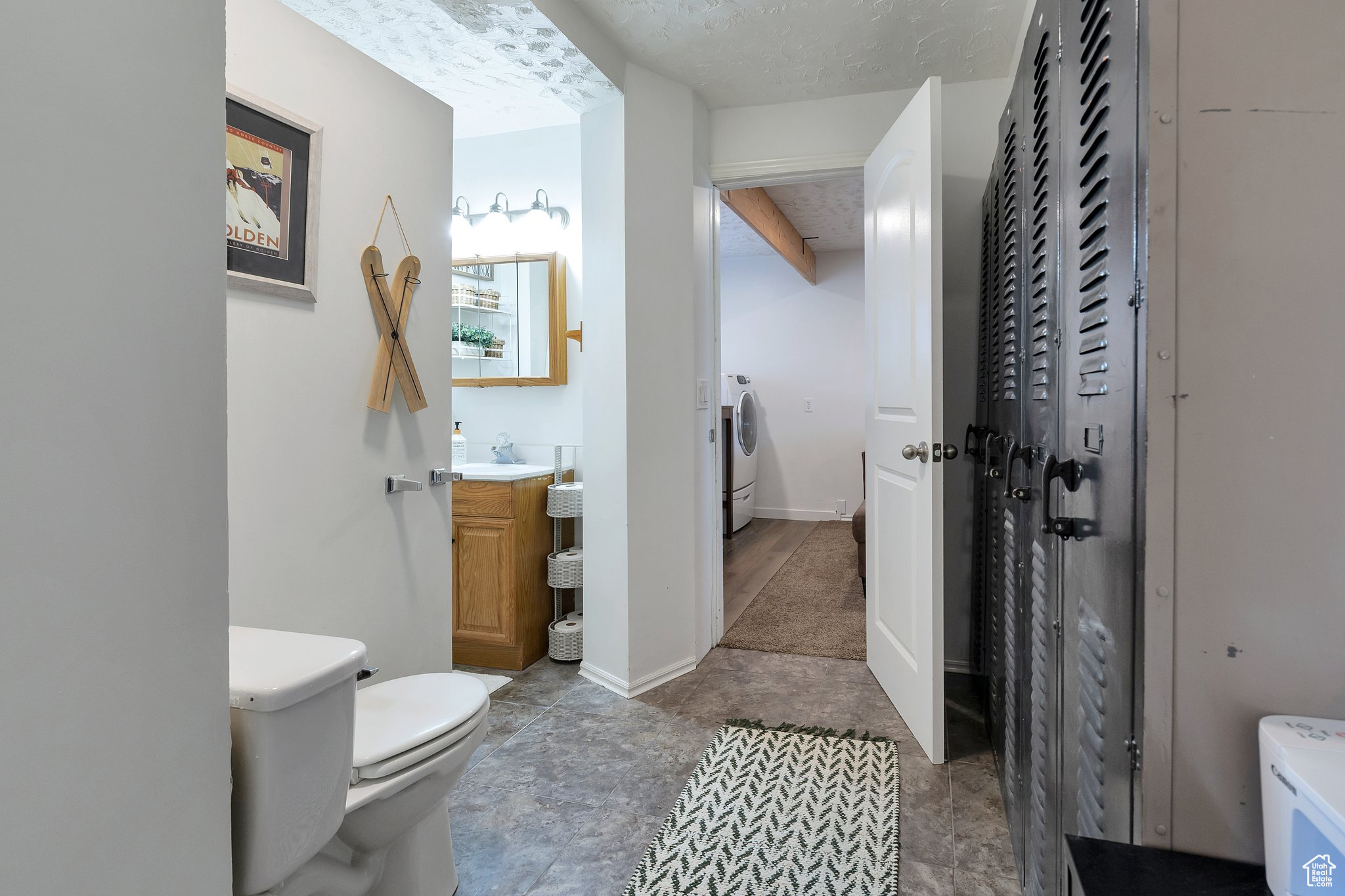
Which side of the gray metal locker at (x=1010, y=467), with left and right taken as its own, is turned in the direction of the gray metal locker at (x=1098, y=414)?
left

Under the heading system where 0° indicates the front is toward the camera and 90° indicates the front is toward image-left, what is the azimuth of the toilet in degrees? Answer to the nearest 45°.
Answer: approximately 225°

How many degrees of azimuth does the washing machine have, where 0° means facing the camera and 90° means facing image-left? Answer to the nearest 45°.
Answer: approximately 270°

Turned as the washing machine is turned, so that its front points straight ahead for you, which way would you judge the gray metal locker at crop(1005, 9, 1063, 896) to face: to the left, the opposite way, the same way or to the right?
the opposite way

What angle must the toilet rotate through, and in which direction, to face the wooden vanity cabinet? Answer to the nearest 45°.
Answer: approximately 45° to its left

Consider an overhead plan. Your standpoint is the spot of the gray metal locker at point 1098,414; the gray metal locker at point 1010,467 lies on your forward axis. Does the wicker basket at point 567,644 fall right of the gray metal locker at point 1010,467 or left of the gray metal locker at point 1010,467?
left

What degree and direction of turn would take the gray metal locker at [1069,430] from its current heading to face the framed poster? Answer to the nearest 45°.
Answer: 0° — it already faces it

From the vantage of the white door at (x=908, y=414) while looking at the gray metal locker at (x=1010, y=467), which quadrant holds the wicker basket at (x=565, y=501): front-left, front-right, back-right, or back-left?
back-right

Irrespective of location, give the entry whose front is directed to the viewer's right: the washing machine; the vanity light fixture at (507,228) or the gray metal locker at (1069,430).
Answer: the washing machine

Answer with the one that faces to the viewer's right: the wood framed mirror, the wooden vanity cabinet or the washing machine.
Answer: the washing machine

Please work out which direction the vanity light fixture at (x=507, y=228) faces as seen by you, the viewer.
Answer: facing the viewer and to the left of the viewer

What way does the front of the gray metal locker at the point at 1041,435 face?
to the viewer's left
